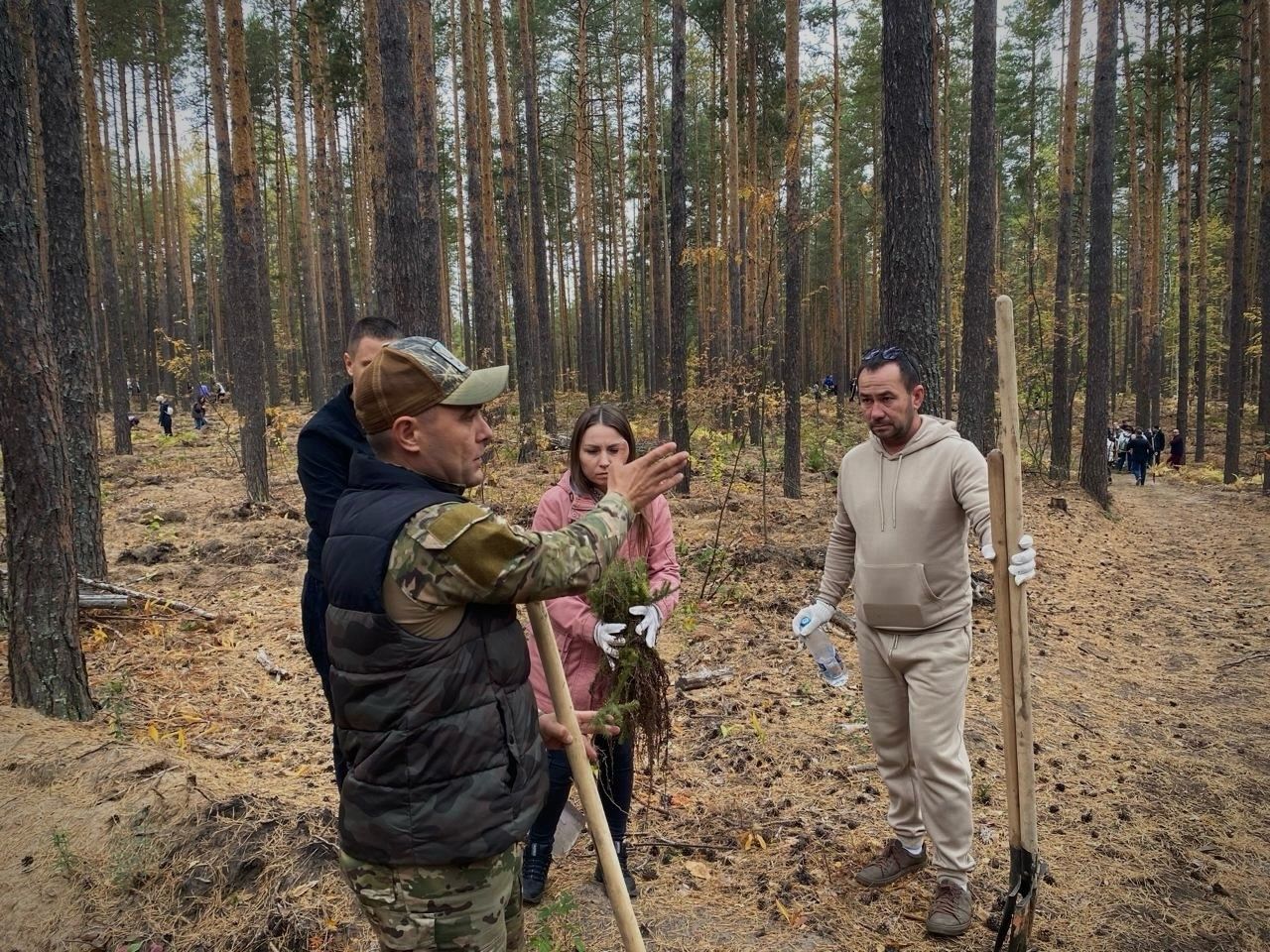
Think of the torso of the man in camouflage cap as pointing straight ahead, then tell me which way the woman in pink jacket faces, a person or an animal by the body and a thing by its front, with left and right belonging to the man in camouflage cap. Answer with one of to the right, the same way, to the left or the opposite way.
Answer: to the right

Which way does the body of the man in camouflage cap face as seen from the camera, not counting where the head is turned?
to the viewer's right

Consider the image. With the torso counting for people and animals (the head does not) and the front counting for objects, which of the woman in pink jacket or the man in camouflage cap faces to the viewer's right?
the man in camouflage cap

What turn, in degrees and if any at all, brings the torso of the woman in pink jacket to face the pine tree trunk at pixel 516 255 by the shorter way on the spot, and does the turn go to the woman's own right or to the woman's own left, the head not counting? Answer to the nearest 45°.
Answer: approximately 180°

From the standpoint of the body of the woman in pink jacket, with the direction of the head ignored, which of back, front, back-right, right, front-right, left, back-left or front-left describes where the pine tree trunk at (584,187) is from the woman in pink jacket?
back

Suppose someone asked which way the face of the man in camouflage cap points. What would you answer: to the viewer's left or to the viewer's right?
to the viewer's right

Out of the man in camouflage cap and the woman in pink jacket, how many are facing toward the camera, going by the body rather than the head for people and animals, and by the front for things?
1

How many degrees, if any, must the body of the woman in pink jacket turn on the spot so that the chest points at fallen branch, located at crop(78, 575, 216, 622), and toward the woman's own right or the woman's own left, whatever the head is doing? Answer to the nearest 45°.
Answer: approximately 135° to the woman's own right

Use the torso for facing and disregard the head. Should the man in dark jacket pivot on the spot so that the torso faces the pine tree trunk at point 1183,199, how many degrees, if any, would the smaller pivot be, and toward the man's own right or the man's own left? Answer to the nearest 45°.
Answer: approximately 90° to the man's own left

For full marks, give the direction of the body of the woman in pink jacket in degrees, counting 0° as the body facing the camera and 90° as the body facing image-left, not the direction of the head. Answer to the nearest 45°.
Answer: approximately 0°
